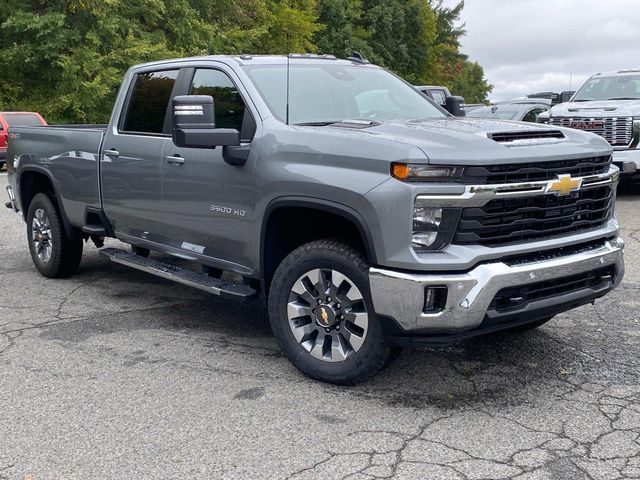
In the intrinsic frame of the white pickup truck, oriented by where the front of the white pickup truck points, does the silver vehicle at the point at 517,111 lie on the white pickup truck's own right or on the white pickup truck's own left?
on the white pickup truck's own right

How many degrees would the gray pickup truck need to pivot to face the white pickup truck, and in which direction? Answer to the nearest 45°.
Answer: approximately 90° to its left

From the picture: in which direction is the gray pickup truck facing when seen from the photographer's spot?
facing the viewer and to the right of the viewer

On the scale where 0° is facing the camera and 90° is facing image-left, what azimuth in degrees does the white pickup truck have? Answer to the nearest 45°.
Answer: approximately 45°

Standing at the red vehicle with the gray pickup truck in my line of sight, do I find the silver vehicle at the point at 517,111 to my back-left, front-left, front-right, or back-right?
front-left

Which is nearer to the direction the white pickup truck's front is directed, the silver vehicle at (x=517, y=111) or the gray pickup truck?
the gray pickup truck

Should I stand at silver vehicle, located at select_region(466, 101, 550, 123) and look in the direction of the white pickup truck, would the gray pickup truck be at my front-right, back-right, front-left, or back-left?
front-right

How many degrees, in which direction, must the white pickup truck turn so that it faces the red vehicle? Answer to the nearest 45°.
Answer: approximately 45° to its right

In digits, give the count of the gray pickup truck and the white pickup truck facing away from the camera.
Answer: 0

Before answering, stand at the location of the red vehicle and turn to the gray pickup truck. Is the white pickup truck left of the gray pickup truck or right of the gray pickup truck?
left

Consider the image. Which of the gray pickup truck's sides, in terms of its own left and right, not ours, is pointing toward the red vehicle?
back
